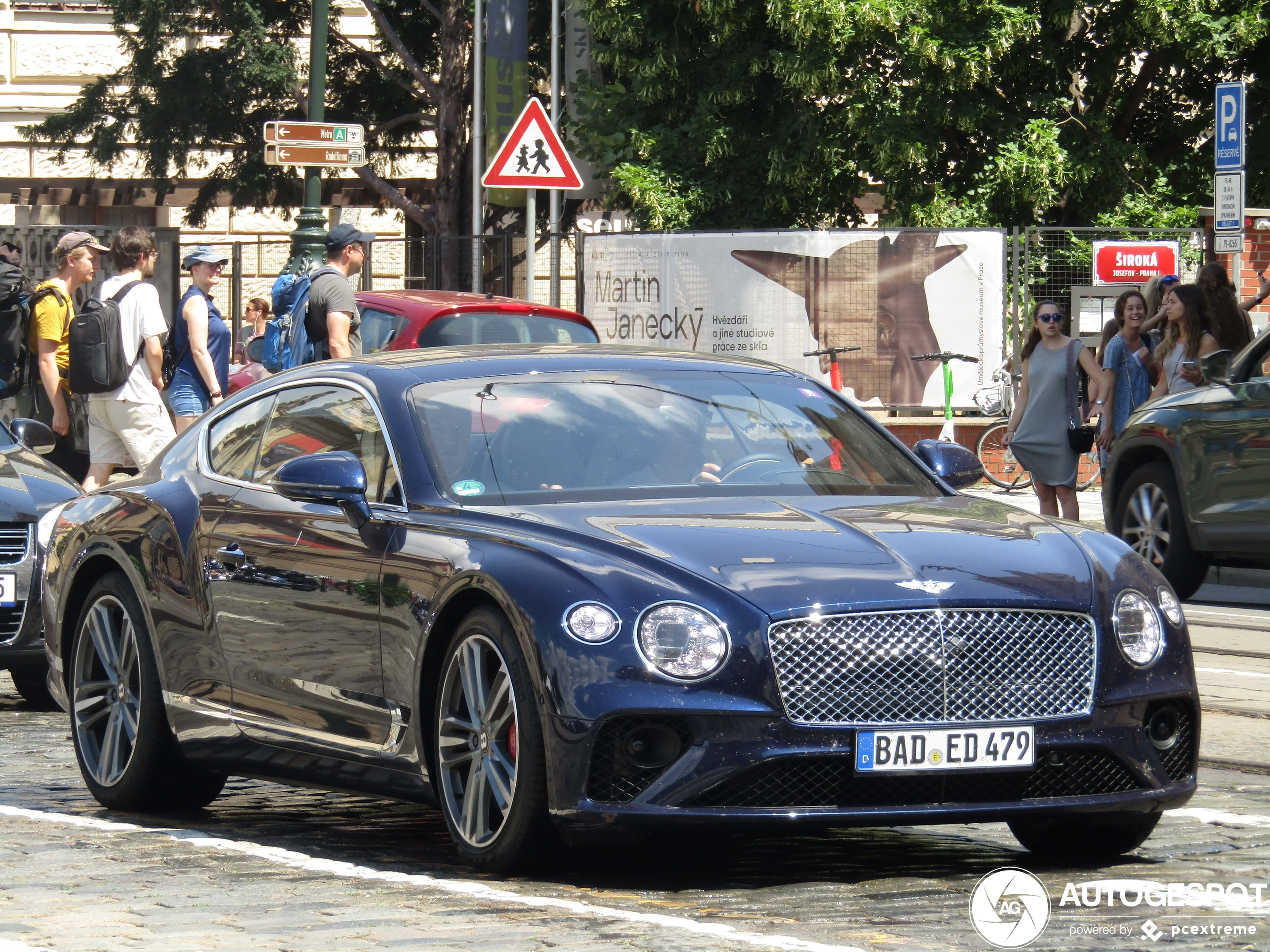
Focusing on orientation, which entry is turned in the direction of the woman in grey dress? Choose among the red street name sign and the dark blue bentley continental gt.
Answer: the red street name sign

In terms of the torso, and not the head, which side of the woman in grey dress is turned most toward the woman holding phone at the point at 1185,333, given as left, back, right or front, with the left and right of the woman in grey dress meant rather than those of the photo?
left

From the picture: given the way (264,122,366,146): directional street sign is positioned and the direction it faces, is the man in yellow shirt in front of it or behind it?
in front

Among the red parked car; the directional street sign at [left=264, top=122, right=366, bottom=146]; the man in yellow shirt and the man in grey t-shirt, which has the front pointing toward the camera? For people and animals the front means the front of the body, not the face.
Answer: the directional street sign

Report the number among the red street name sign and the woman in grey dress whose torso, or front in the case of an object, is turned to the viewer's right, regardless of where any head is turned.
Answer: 0

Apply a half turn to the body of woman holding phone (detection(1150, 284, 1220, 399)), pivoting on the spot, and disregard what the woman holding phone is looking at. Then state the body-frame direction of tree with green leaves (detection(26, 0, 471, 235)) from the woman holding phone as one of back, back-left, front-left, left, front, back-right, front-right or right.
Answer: left

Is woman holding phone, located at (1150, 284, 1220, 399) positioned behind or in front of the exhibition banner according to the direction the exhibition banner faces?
in front

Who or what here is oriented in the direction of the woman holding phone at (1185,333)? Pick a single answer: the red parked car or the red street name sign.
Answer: the red street name sign

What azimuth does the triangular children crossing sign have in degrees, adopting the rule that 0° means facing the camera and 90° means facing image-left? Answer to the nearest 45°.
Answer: approximately 0°
